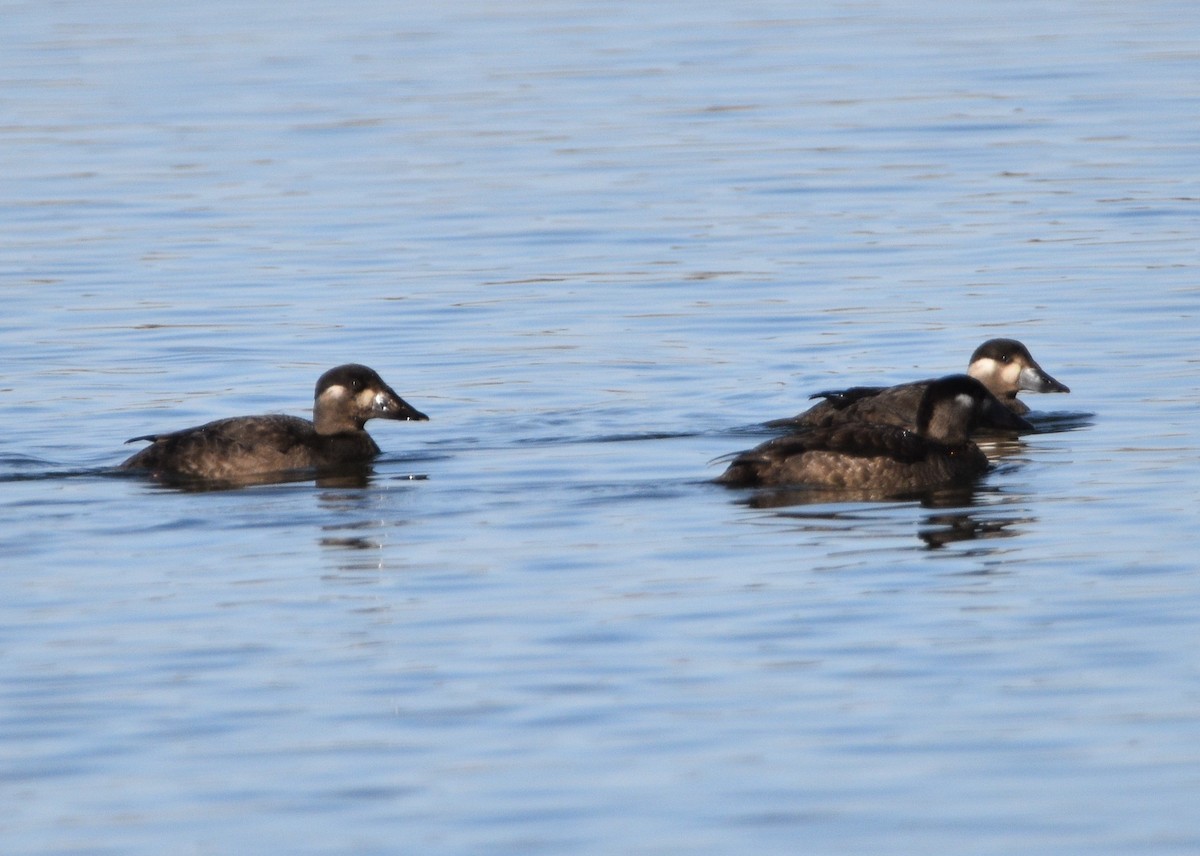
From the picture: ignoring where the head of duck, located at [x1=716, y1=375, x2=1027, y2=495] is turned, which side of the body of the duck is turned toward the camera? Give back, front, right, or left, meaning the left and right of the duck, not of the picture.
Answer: right

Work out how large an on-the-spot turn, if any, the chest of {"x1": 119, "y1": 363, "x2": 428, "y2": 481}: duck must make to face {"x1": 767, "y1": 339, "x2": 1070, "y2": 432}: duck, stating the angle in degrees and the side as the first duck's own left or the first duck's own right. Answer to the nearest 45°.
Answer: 0° — it already faces it

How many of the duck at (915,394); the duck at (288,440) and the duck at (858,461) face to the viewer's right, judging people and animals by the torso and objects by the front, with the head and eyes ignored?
3

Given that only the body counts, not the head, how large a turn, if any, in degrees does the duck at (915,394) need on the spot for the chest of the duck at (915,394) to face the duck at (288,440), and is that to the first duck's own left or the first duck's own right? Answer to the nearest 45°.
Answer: approximately 180°

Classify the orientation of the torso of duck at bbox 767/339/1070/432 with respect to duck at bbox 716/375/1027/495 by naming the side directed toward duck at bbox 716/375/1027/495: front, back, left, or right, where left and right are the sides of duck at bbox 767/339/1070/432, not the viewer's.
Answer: right

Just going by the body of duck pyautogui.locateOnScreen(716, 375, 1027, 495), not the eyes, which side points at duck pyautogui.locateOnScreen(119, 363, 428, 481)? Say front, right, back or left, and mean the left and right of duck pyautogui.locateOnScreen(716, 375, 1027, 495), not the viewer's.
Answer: back

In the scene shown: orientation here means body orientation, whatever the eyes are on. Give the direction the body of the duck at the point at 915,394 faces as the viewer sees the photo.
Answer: to the viewer's right

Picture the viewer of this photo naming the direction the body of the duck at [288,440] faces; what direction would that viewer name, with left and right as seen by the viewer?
facing to the right of the viewer
